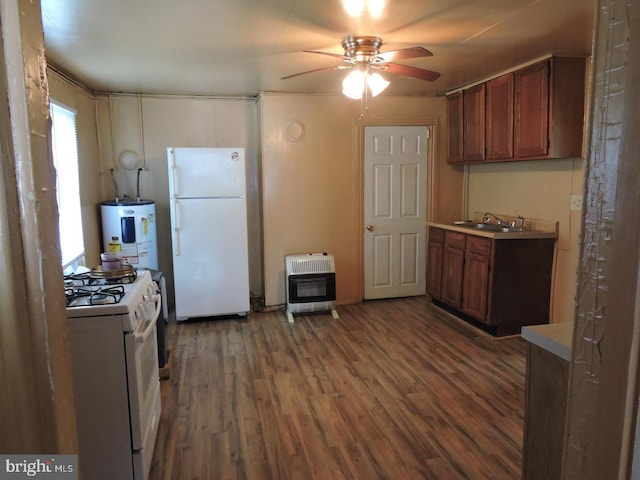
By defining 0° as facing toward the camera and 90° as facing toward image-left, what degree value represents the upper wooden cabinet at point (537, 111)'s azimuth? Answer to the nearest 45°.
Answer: approximately 45°

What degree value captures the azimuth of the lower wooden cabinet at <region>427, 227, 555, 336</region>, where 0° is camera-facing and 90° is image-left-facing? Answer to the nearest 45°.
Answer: approximately 45°

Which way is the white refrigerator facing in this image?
toward the camera

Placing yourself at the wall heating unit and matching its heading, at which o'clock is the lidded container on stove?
The lidded container on stove is roughly at 1 o'clock from the wall heating unit.

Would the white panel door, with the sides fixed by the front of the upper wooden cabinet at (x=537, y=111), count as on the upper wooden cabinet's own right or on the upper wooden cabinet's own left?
on the upper wooden cabinet's own right

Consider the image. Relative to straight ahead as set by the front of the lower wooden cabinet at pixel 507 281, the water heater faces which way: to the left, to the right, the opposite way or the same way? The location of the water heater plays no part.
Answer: to the left

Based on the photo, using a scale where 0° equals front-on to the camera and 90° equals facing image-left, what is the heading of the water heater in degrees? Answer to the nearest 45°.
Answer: approximately 0°

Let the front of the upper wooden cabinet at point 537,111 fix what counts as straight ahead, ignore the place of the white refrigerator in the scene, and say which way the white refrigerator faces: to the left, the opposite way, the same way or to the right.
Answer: to the left

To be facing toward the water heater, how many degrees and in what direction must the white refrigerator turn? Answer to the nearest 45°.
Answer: approximately 90° to its right

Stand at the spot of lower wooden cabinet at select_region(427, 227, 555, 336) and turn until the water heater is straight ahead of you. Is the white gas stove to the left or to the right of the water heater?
left

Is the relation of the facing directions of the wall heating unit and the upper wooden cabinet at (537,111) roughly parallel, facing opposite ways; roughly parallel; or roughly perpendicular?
roughly perpendicular

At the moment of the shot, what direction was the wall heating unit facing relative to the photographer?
facing the viewer
